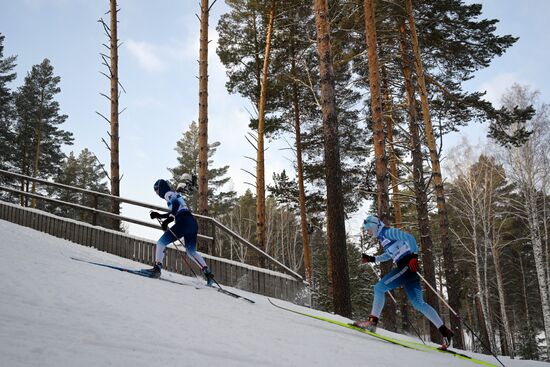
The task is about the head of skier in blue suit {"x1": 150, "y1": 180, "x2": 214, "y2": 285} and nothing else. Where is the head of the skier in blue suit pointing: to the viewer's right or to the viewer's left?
to the viewer's left

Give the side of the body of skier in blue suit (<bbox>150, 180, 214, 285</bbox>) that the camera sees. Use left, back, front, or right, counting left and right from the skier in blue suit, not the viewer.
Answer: left

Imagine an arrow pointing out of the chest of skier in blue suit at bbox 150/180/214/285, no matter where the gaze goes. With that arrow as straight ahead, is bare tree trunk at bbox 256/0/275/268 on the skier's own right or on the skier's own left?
on the skier's own right

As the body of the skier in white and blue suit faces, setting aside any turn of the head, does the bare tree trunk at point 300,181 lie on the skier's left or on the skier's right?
on the skier's right

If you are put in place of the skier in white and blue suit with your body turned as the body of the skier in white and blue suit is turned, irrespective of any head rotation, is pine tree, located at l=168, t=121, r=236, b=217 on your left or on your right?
on your right

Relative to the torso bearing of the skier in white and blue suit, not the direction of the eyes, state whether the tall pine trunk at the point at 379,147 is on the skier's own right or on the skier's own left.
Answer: on the skier's own right

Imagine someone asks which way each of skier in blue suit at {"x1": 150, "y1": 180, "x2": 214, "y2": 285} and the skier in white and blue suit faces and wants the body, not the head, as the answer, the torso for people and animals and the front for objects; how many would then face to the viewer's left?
2

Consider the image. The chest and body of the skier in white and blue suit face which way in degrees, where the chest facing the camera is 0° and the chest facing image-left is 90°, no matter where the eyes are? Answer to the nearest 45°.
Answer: approximately 90°

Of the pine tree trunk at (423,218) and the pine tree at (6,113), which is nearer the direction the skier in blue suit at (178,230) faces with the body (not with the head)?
the pine tree

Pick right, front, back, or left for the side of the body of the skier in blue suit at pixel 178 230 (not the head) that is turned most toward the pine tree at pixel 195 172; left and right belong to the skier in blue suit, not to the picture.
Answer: right
